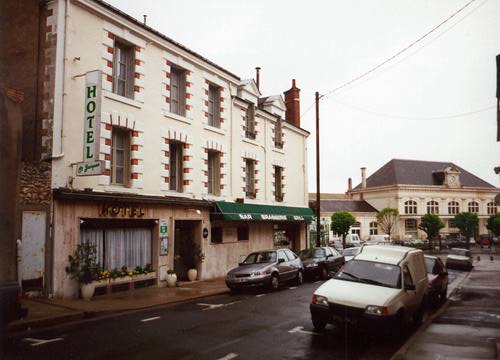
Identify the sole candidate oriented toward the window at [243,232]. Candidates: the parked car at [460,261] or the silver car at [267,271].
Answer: the parked car

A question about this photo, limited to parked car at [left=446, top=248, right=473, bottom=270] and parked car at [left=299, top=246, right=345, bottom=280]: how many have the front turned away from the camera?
0

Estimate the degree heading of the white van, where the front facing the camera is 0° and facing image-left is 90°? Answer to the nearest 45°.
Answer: approximately 45°

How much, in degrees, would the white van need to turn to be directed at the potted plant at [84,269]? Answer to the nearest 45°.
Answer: approximately 45° to its right

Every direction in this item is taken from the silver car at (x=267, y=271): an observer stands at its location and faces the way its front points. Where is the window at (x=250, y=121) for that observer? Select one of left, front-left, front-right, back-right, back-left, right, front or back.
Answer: back-right

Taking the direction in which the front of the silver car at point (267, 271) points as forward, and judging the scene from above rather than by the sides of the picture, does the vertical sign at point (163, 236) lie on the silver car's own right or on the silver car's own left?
on the silver car's own right

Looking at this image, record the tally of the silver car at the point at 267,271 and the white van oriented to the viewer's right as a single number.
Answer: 0

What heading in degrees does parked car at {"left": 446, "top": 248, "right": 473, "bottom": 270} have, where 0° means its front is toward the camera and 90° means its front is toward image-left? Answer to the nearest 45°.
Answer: approximately 45°

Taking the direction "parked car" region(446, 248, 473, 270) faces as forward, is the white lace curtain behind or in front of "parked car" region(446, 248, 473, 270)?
in front

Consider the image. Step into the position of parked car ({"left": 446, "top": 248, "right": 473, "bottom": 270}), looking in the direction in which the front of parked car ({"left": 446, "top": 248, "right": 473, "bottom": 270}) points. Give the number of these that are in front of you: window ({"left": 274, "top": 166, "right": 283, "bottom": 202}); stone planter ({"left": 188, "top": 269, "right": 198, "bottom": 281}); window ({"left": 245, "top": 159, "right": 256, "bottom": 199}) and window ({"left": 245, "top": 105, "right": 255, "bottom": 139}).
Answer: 4

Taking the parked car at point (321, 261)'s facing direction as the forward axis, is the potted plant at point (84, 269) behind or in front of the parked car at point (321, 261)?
in front

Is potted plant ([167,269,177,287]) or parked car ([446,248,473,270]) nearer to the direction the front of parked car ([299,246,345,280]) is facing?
the potted plant
